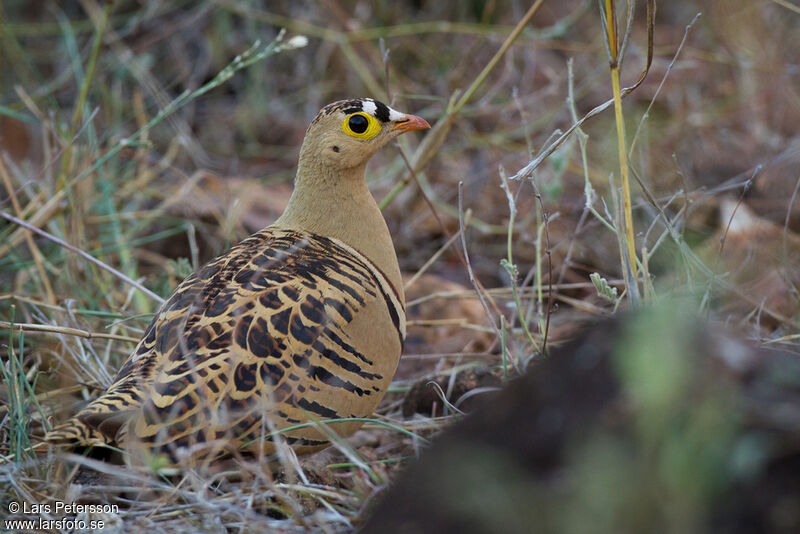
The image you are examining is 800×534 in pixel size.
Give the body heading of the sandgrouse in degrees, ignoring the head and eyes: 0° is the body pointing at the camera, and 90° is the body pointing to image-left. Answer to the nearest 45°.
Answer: approximately 270°

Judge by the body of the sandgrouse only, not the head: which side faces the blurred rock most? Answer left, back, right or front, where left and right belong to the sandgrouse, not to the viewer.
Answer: right
